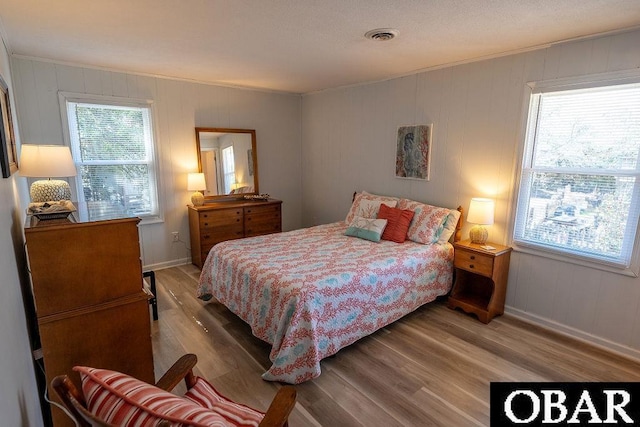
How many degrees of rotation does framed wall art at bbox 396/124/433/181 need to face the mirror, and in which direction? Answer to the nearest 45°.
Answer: approximately 45° to its right

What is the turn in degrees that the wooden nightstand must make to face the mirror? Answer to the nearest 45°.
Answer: approximately 45° to its right

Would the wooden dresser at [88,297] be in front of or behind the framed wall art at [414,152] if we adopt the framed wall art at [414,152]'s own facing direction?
in front

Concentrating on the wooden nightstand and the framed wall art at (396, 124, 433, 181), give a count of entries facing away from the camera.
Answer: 0

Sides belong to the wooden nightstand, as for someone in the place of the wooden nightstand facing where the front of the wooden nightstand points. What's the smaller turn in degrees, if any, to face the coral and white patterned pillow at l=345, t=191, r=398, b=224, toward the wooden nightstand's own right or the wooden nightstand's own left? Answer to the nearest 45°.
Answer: approximately 45° to the wooden nightstand's own right

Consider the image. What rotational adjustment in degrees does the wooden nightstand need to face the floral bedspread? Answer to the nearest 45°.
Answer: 0° — it already faces it

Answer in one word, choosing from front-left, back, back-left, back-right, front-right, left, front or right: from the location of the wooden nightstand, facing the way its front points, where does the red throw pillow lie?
front-right

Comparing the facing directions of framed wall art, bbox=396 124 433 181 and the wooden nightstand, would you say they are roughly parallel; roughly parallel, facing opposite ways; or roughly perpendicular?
roughly parallel

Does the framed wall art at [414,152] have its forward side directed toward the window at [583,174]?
no

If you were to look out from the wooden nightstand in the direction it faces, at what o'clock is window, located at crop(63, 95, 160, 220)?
The window is roughly at 1 o'clock from the wooden nightstand.

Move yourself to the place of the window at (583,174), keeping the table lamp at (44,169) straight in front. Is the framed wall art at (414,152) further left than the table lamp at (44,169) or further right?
right

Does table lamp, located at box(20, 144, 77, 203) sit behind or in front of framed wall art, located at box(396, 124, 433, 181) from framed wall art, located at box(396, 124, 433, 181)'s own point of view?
in front

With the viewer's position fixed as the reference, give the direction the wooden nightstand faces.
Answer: facing the viewer and to the left of the viewer

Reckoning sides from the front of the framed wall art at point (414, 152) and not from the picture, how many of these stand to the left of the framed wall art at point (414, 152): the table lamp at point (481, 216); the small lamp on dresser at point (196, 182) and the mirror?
1

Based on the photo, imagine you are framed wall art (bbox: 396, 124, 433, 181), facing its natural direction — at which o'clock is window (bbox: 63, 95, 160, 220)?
The window is roughly at 1 o'clock from the framed wall art.
